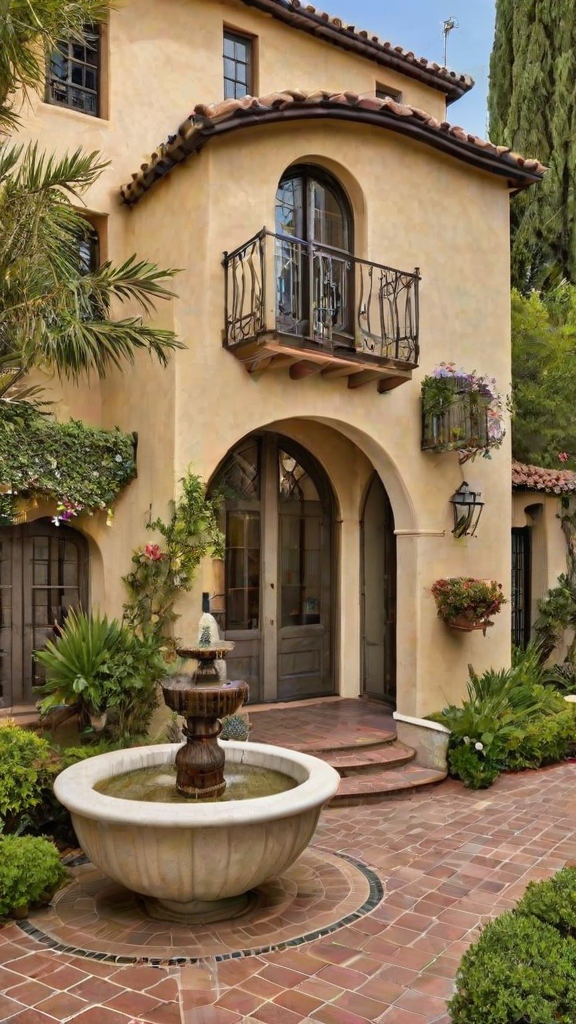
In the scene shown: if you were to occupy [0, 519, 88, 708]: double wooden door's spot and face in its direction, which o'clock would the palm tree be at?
The palm tree is roughly at 12 o'clock from the double wooden door.

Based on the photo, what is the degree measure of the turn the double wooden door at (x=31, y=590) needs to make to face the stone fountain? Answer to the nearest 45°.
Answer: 0° — it already faces it

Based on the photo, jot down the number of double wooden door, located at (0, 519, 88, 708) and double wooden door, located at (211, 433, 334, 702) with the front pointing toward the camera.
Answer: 2

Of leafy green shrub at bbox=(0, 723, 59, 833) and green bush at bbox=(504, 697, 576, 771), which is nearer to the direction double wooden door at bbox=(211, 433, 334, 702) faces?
the leafy green shrub

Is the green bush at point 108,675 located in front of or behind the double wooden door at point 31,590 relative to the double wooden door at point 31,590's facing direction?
in front

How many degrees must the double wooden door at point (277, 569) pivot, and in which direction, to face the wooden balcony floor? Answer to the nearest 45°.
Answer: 0° — it already faces it

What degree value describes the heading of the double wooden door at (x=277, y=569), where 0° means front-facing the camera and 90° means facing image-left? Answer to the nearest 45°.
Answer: approximately 0°

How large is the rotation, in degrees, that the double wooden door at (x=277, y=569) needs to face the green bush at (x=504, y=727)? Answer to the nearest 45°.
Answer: approximately 45° to its left
